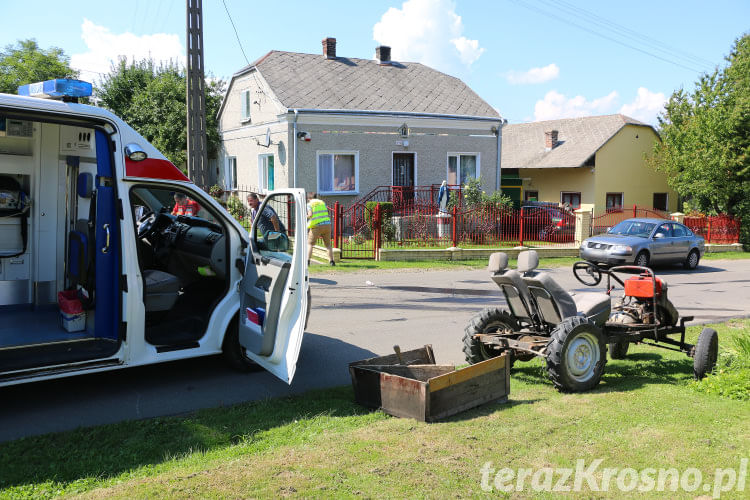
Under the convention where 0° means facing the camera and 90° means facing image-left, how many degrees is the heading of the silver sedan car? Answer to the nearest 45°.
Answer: approximately 45°

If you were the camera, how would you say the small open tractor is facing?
facing away from the viewer and to the right of the viewer

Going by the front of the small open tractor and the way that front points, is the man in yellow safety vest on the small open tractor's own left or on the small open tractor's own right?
on the small open tractor's own left

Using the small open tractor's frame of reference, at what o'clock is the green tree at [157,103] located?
The green tree is roughly at 9 o'clock from the small open tractor.

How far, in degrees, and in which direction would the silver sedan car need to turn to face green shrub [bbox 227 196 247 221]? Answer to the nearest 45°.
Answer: approximately 45° to its right

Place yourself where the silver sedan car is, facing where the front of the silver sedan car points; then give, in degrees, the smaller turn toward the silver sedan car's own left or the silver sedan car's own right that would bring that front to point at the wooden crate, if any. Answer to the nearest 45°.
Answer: approximately 45° to the silver sedan car's own left

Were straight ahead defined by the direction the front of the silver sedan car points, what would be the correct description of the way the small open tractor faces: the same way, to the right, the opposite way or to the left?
the opposite way

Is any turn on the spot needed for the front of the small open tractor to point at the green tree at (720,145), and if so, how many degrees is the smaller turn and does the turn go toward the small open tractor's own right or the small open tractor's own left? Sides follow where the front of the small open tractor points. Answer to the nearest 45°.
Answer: approximately 45° to the small open tractor's own left

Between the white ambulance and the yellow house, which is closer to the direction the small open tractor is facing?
the yellow house

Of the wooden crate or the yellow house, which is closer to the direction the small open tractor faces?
the yellow house

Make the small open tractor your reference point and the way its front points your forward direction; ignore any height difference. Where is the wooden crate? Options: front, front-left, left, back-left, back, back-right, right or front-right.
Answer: back
